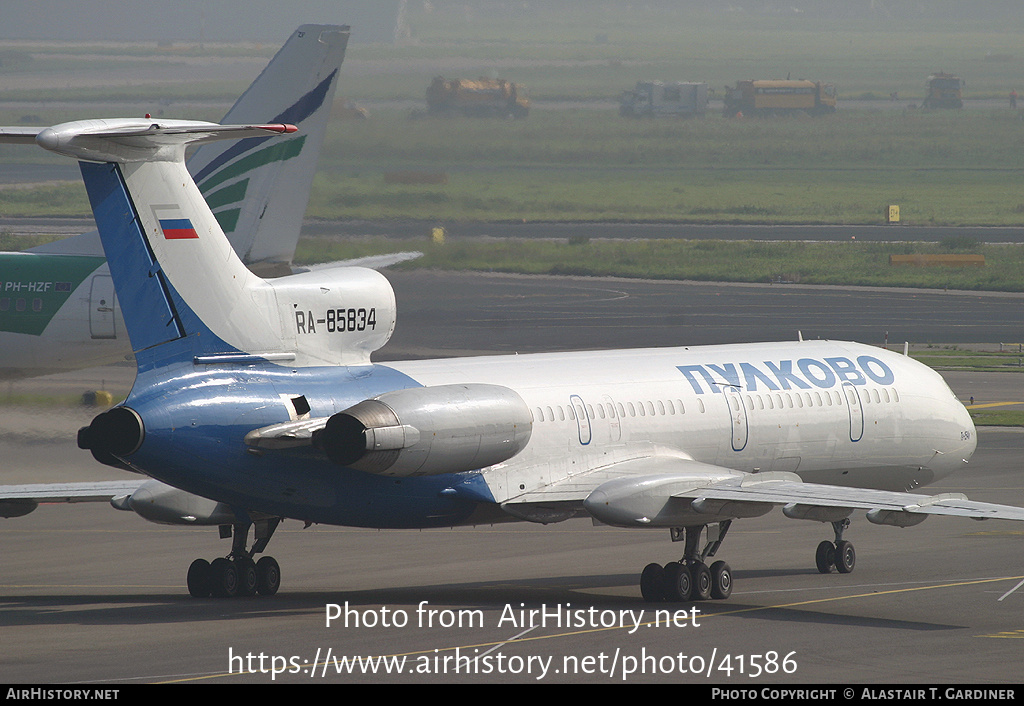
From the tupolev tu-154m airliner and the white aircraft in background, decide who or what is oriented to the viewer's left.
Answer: the white aircraft in background

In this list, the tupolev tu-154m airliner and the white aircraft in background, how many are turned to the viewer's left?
1

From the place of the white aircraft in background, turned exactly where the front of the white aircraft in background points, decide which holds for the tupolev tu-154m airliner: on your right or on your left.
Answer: on your left

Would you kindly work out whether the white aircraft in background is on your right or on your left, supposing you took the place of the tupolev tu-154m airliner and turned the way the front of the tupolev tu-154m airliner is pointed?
on your left

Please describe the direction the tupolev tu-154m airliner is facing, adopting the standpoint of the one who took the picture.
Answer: facing away from the viewer and to the right of the viewer

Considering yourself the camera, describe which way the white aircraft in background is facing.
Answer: facing to the left of the viewer
